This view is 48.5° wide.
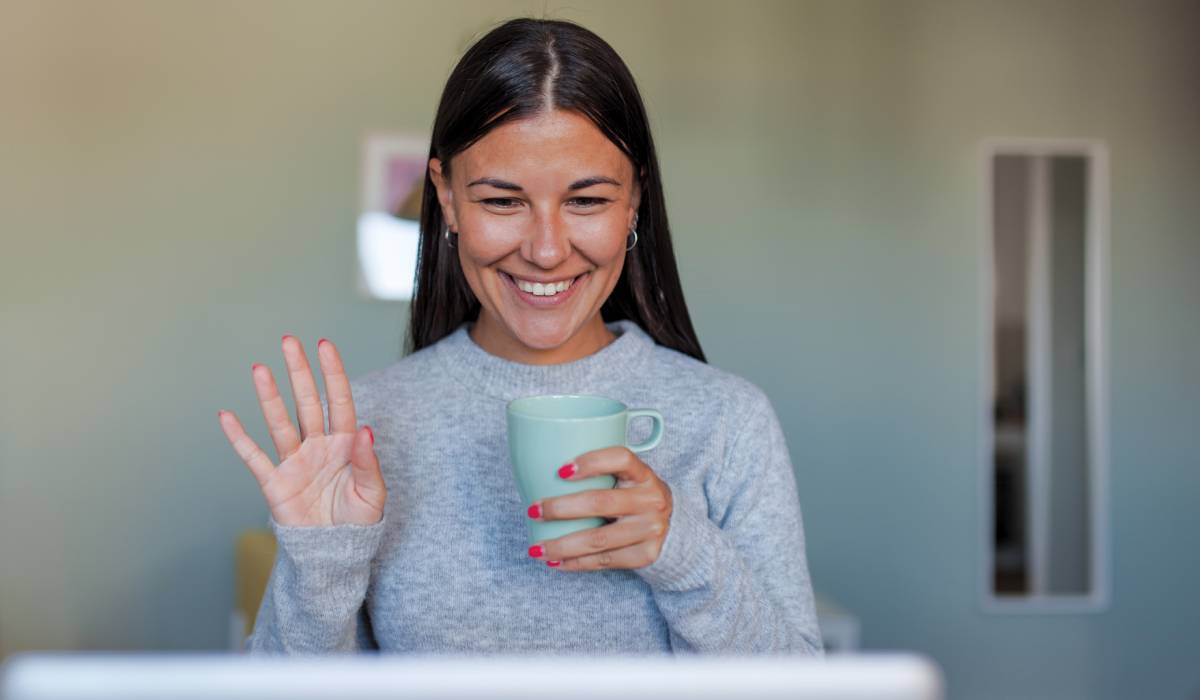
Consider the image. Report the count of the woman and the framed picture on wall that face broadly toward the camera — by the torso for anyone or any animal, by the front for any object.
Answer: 2

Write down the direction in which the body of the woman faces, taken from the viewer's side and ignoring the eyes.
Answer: toward the camera

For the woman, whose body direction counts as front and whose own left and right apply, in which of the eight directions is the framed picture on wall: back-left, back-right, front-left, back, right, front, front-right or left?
back

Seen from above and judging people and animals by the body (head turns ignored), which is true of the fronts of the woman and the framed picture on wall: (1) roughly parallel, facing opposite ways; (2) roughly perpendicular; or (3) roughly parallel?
roughly parallel

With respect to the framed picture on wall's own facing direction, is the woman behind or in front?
in front

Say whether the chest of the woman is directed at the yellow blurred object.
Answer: no

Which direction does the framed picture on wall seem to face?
toward the camera

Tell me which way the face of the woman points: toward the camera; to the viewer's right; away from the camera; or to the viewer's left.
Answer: toward the camera
